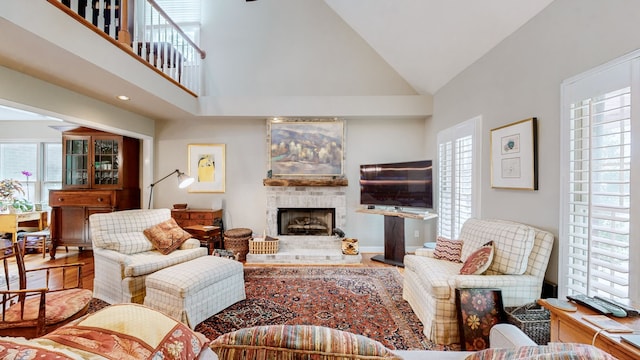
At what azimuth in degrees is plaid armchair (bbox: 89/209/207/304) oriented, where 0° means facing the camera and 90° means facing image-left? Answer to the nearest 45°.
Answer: approximately 315°

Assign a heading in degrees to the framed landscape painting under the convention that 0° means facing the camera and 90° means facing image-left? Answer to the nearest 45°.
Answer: approximately 0°

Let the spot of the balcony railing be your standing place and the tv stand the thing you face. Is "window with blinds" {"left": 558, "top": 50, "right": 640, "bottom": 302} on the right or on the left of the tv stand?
right

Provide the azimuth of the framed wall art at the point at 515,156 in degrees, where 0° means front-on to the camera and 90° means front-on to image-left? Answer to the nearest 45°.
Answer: approximately 45°
